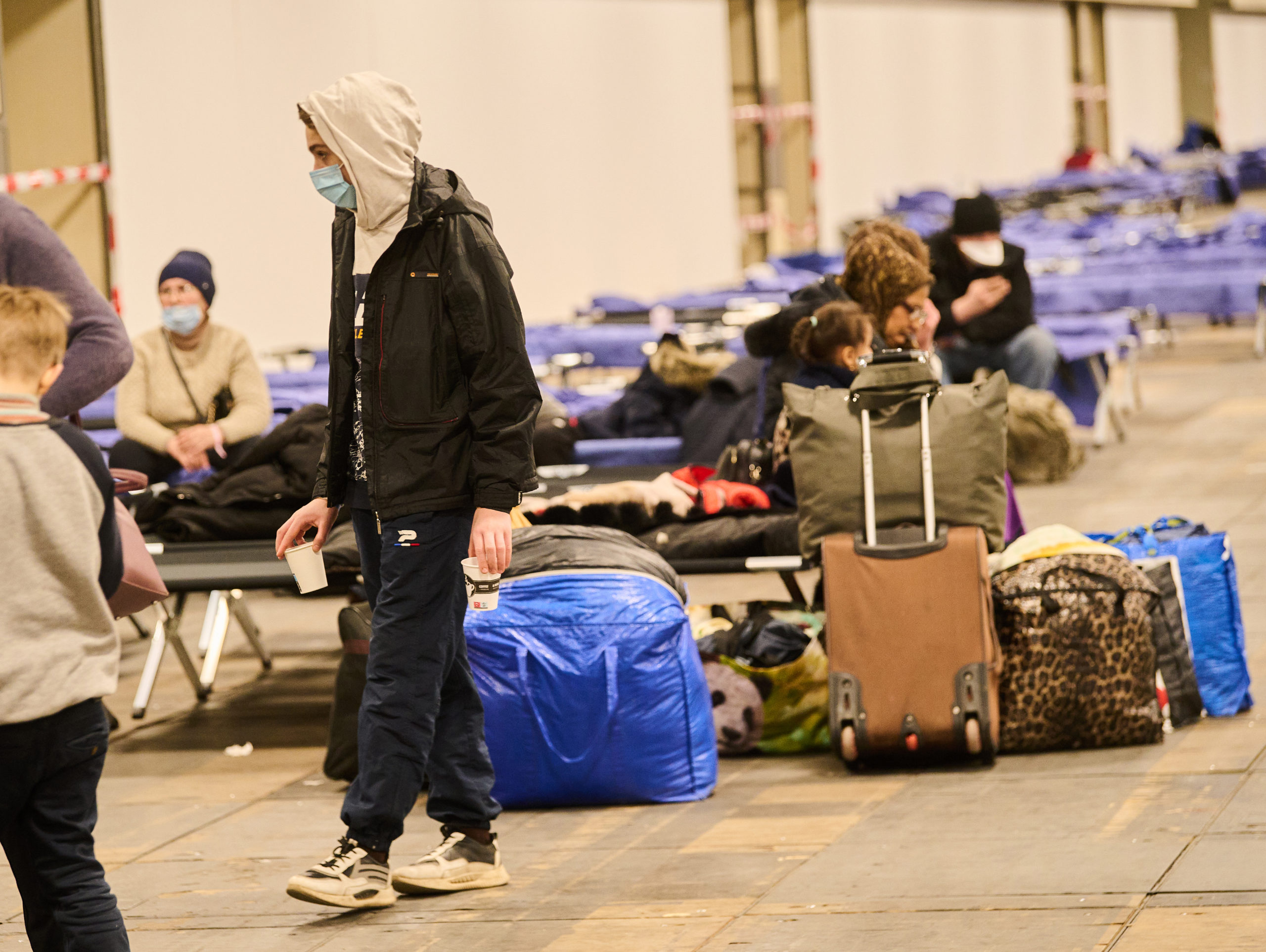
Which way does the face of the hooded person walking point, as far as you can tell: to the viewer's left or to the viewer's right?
to the viewer's left

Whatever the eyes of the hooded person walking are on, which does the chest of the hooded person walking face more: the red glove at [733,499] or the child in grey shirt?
the child in grey shirt
